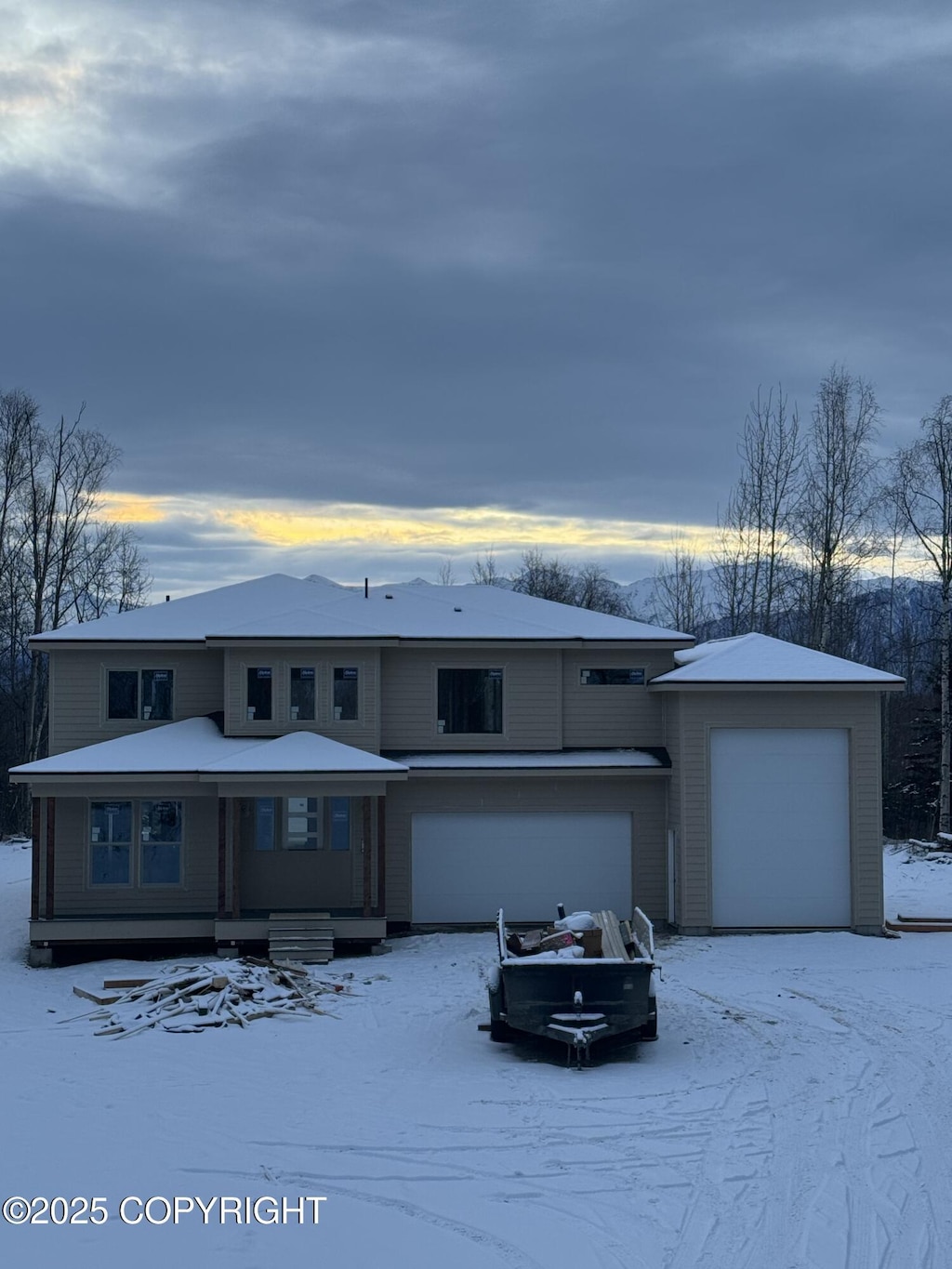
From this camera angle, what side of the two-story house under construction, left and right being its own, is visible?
front

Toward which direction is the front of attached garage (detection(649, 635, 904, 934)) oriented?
toward the camera
